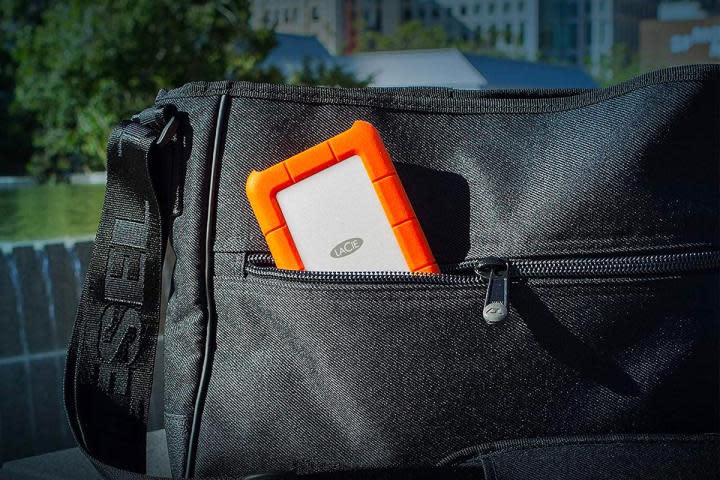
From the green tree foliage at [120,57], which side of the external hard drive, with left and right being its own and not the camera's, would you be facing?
back

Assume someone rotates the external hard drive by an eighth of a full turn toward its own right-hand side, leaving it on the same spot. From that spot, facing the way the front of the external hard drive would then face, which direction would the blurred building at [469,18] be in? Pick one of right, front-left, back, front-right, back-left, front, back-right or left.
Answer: back-right

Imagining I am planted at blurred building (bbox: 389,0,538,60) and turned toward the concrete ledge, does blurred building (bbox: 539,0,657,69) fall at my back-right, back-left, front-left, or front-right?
back-left

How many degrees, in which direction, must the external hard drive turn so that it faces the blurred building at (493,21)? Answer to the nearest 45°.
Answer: approximately 180°

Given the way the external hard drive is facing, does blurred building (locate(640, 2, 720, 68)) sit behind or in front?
behind

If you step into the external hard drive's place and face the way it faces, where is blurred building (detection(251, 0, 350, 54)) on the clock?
The blurred building is roughly at 6 o'clock from the external hard drive.

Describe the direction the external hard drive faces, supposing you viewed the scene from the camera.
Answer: facing the viewer
